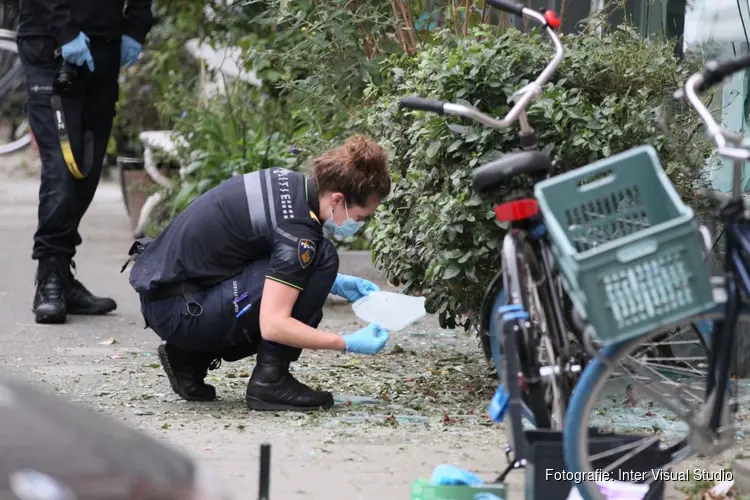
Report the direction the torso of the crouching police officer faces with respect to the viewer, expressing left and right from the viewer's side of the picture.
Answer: facing to the right of the viewer

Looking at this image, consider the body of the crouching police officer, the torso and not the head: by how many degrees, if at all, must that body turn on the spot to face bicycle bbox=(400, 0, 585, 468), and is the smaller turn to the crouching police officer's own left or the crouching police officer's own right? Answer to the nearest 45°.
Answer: approximately 45° to the crouching police officer's own right

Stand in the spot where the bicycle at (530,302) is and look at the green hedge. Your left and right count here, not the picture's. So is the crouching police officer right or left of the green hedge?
left

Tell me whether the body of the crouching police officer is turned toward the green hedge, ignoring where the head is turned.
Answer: yes

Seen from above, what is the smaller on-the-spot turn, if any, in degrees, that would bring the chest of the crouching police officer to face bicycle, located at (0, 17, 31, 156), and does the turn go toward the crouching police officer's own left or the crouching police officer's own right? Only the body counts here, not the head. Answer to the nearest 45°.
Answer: approximately 90° to the crouching police officer's own left

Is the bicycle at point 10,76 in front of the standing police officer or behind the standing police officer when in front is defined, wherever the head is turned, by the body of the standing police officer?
behind

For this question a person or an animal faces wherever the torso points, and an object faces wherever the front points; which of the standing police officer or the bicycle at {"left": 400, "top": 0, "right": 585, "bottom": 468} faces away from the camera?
the bicycle

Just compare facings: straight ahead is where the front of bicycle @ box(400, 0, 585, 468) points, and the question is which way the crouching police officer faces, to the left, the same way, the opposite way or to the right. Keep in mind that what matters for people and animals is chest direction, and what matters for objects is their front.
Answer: to the right

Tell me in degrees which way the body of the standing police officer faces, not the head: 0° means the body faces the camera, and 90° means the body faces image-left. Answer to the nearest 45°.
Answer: approximately 315°

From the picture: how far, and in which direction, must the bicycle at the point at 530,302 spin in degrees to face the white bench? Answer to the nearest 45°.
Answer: approximately 45° to its left

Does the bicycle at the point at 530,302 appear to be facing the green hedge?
yes

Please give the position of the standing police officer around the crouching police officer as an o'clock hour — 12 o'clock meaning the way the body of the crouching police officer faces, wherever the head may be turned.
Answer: The standing police officer is roughly at 8 o'clock from the crouching police officer.

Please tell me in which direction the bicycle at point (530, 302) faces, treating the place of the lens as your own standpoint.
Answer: facing away from the viewer
